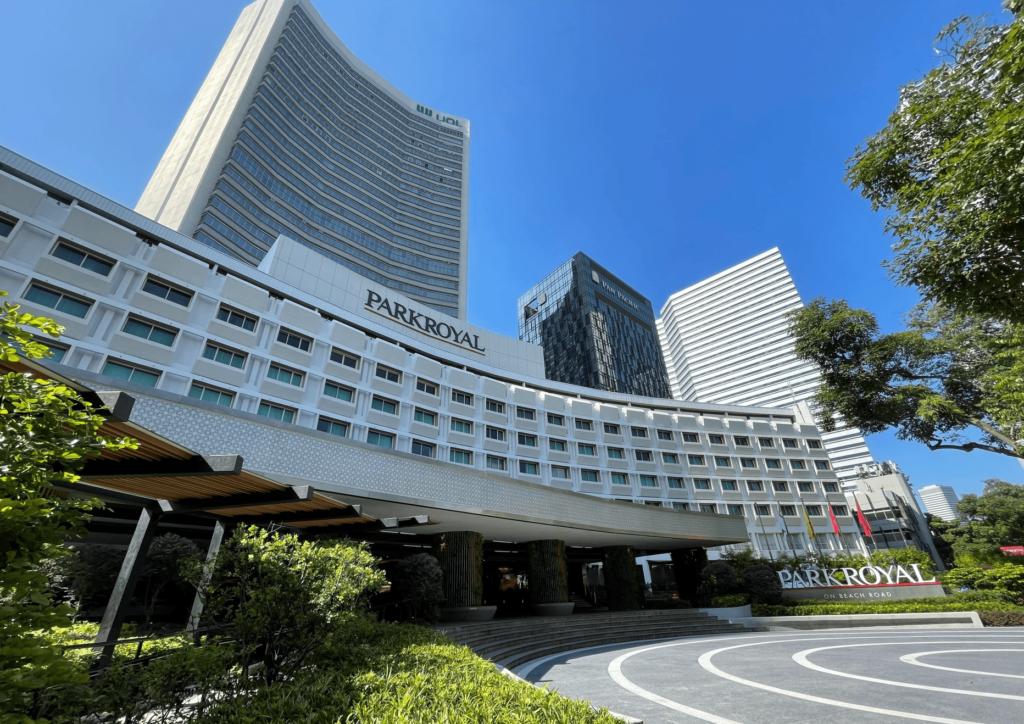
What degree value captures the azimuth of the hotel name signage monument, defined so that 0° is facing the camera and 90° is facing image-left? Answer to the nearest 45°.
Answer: approximately 0°

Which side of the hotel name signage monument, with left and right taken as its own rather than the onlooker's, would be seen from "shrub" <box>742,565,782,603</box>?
right

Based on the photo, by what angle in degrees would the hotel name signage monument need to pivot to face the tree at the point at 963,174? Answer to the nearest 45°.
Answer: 0° — it already faces it

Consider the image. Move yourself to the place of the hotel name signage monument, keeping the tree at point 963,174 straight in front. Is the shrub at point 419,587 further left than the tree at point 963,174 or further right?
right

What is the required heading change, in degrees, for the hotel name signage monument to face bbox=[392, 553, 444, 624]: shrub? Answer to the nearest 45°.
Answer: approximately 45° to its right

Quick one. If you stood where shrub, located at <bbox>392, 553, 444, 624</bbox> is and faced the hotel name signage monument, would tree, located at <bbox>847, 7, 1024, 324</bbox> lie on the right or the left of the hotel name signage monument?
right
